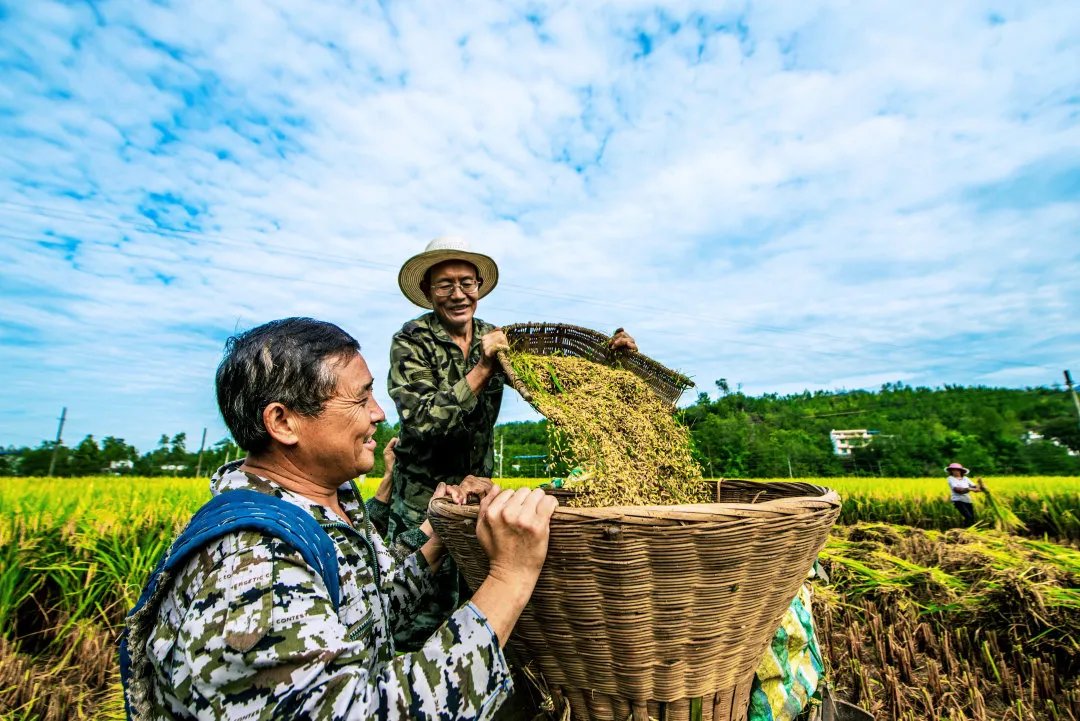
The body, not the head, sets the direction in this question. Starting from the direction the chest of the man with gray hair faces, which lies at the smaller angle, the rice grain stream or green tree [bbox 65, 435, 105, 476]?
the rice grain stream

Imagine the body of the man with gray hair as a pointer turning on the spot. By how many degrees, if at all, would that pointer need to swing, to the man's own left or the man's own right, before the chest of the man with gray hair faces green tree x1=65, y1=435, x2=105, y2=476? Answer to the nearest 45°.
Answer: approximately 90° to the man's own left

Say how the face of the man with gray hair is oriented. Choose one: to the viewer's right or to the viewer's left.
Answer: to the viewer's right

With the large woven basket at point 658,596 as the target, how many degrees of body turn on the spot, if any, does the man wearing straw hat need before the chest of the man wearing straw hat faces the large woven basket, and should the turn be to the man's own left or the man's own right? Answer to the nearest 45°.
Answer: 0° — they already face it

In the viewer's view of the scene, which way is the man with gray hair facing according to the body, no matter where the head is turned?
to the viewer's right

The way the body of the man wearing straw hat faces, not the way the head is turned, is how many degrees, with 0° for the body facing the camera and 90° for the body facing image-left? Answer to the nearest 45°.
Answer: approximately 315°
